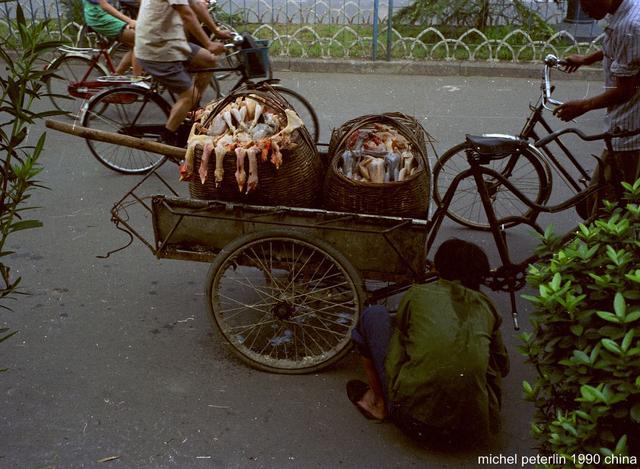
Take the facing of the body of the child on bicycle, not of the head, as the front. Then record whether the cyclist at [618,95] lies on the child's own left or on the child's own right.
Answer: on the child's own right

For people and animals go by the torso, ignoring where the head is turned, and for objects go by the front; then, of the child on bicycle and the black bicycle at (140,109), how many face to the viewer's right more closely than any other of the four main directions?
2

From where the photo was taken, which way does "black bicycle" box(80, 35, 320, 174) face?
to the viewer's right

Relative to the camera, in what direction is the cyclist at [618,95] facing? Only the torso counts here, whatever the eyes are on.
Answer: to the viewer's left

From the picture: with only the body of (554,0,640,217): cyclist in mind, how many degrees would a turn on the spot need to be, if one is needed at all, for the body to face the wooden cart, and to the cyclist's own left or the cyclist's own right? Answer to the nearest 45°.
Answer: approximately 45° to the cyclist's own left

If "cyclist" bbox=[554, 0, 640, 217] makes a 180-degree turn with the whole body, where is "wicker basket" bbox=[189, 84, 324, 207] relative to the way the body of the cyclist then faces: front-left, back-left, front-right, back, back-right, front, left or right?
back-right

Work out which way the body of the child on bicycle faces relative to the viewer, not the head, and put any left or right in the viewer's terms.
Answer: facing to the right of the viewer

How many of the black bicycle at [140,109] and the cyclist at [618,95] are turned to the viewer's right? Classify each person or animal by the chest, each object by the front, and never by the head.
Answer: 1

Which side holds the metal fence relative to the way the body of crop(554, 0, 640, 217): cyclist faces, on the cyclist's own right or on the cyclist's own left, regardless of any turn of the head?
on the cyclist's own right

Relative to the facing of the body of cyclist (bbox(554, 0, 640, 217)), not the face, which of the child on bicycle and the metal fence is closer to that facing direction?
the child on bicycle
